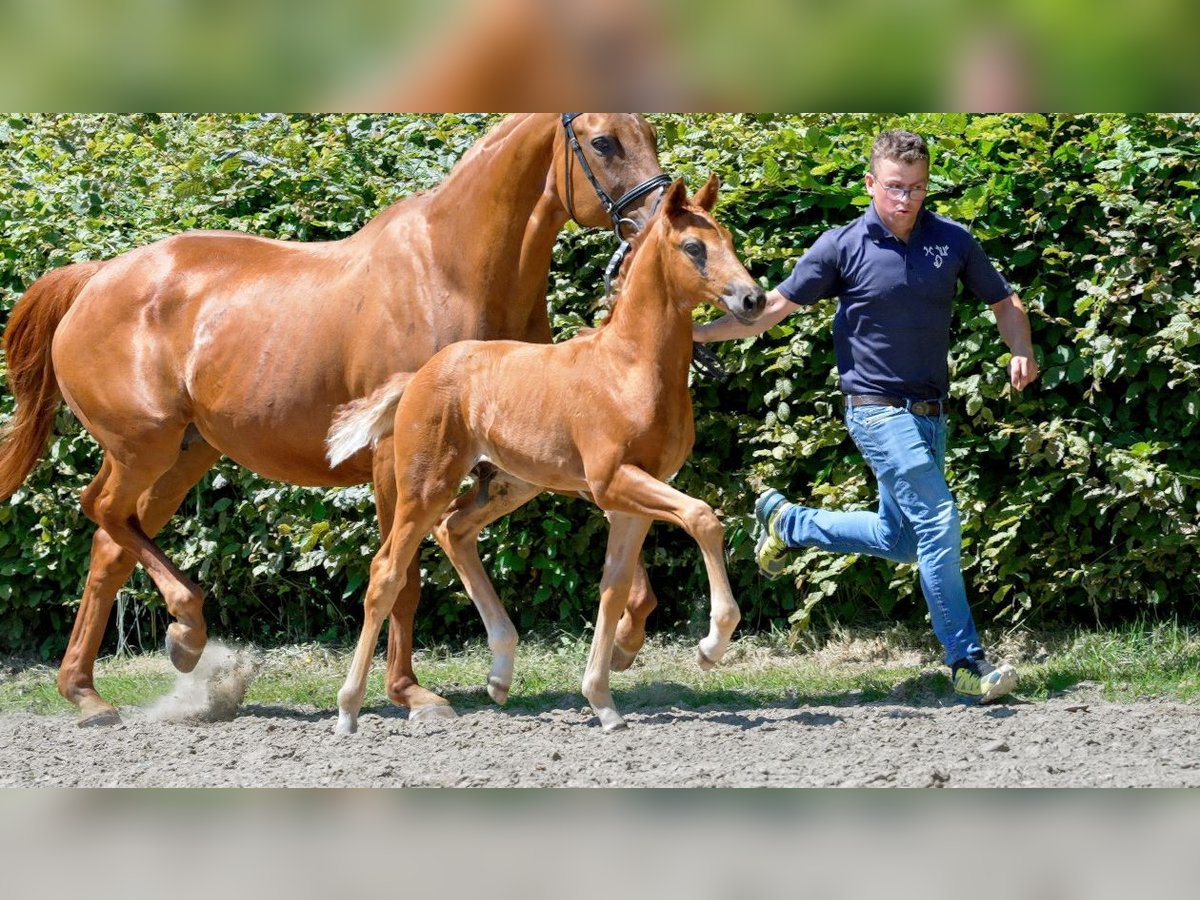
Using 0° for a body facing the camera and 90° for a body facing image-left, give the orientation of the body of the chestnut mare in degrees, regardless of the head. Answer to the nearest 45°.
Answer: approximately 270°
